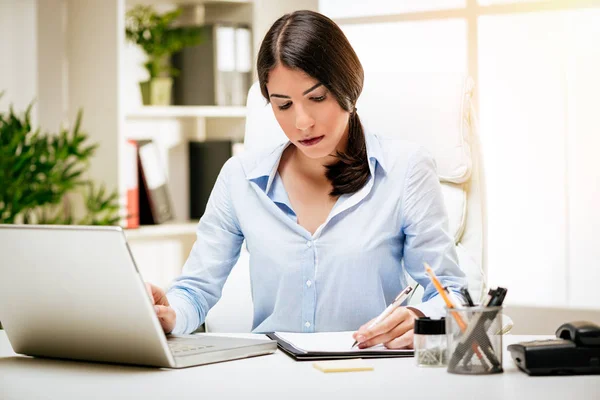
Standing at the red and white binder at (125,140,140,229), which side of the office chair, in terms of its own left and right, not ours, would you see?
right

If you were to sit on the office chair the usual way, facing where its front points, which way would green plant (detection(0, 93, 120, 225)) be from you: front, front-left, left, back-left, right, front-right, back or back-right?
right

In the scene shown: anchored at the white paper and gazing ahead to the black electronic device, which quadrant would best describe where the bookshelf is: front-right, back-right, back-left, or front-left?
back-left

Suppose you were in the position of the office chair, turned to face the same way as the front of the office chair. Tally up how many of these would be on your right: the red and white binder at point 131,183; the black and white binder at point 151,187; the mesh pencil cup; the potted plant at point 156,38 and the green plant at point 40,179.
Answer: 4

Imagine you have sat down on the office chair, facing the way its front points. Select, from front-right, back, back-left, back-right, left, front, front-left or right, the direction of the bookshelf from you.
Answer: right

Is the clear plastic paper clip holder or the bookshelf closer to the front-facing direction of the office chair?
the clear plastic paper clip holder

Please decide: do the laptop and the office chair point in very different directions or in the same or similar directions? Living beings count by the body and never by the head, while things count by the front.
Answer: very different directions

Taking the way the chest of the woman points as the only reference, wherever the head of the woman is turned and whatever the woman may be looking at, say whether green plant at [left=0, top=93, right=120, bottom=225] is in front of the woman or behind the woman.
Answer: behind

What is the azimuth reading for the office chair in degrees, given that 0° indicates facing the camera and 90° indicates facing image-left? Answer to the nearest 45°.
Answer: approximately 45°

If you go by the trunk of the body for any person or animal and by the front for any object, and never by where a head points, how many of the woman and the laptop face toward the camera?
1

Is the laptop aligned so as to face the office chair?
yes

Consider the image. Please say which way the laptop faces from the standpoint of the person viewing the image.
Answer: facing away from the viewer and to the right of the viewer

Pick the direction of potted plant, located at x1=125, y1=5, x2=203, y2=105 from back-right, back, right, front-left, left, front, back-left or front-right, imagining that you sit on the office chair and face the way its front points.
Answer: right

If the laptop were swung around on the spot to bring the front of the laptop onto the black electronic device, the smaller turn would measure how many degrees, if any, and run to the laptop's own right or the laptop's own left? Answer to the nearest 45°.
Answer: approximately 45° to the laptop's own right
